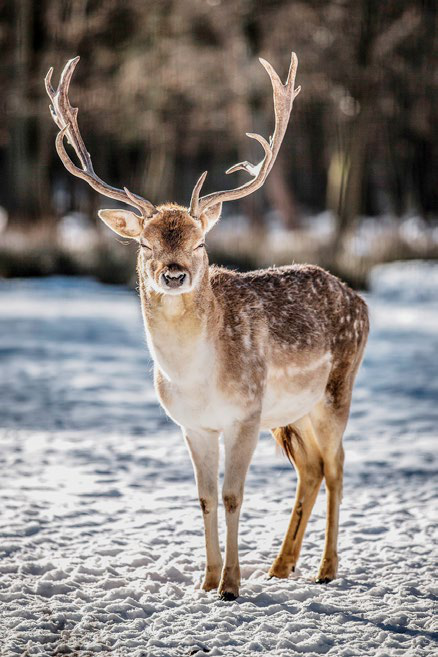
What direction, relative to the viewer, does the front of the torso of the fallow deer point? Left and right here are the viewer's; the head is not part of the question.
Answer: facing the viewer and to the left of the viewer
